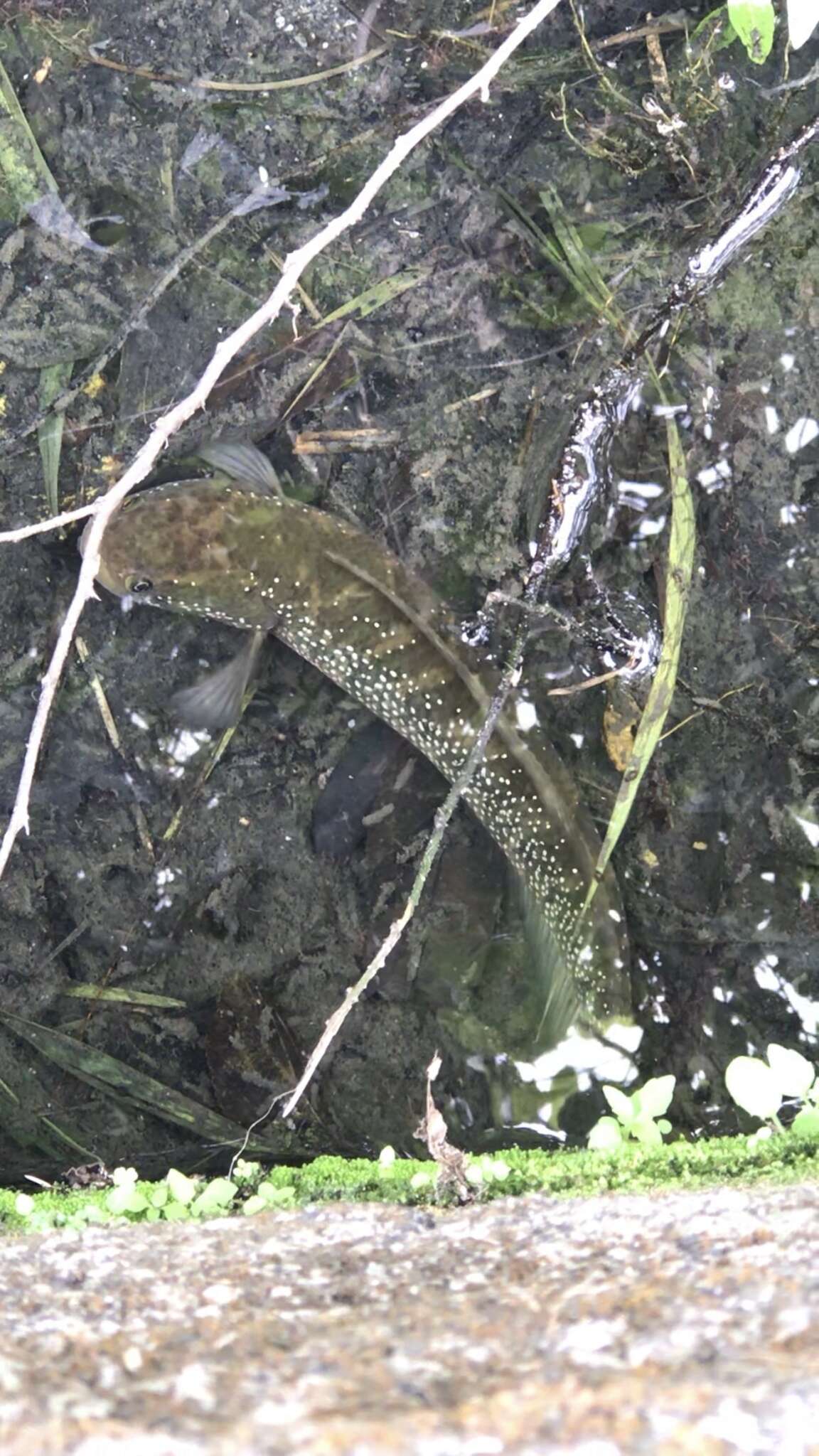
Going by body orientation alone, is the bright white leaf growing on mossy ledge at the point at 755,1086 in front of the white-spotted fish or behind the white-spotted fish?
behind

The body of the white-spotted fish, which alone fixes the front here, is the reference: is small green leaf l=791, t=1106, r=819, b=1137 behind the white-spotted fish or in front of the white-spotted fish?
behind

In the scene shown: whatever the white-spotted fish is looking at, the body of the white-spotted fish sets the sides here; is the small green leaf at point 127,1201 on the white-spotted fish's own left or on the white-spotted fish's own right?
on the white-spotted fish's own left

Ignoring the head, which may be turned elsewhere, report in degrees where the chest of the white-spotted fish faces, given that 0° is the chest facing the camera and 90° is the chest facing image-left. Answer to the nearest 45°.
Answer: approximately 135°
